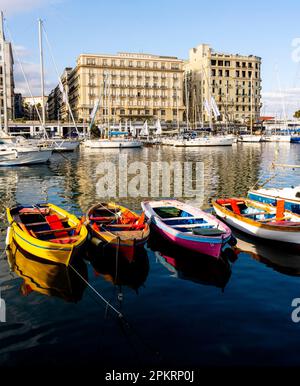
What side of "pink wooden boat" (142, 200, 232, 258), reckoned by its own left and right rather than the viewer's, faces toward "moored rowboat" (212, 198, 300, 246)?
left

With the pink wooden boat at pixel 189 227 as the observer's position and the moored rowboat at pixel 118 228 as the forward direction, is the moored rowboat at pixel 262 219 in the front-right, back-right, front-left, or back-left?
back-right

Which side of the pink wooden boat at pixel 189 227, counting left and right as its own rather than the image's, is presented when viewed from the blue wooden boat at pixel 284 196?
left

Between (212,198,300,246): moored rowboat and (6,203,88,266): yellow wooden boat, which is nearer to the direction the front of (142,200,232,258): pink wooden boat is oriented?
the moored rowboat
